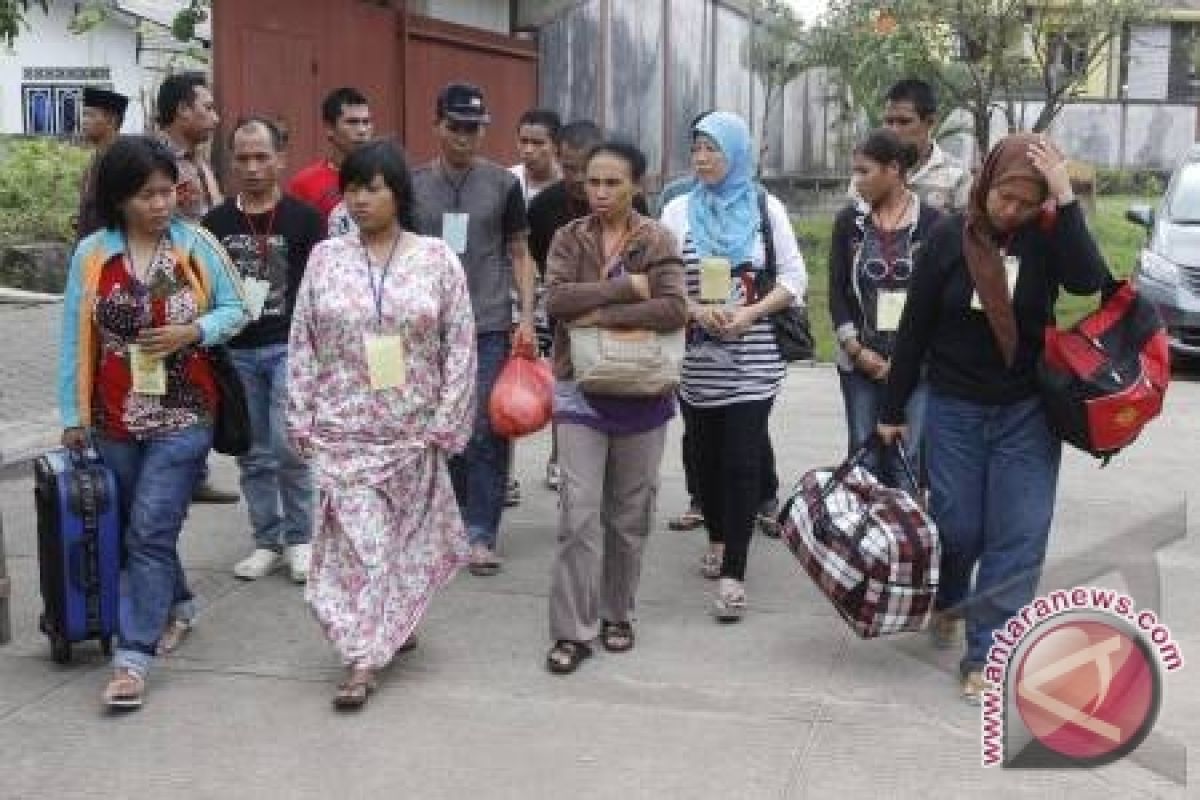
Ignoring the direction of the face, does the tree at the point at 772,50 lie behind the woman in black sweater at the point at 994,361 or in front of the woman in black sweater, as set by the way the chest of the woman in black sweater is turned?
behind

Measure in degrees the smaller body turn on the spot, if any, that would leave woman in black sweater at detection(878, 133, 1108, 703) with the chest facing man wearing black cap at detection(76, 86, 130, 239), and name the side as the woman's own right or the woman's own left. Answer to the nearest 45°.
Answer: approximately 90° to the woman's own right

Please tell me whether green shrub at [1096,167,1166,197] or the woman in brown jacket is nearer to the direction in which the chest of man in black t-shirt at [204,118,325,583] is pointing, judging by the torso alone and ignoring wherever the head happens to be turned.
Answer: the woman in brown jacket

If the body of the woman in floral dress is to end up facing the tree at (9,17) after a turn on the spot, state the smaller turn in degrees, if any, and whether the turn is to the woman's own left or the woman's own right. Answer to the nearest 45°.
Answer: approximately 135° to the woman's own right

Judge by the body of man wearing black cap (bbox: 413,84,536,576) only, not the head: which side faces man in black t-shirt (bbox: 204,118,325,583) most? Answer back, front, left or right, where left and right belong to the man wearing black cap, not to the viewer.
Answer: right

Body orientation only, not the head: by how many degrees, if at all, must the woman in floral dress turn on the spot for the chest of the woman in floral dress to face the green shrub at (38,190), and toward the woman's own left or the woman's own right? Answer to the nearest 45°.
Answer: approximately 180°

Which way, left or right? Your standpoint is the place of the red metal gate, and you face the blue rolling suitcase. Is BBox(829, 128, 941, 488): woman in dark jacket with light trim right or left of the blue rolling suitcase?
left

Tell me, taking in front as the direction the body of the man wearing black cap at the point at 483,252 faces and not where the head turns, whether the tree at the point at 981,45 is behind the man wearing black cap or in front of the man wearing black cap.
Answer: behind
